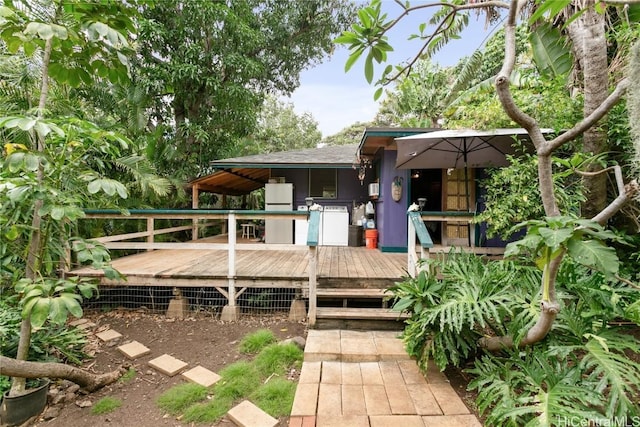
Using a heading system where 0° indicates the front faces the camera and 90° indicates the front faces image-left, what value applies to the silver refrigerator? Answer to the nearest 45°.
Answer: approximately 0°

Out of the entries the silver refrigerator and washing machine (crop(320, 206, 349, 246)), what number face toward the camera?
2

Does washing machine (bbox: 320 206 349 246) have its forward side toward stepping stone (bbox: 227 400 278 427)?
yes

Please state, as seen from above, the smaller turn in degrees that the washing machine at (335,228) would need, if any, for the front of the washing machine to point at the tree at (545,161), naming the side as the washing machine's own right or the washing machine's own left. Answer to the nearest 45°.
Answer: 0° — it already faces it

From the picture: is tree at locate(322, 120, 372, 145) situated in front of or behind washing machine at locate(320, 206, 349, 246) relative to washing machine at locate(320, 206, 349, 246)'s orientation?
behind

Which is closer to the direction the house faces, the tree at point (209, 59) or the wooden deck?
the wooden deck

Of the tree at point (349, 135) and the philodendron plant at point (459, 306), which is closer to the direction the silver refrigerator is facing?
the philodendron plant
